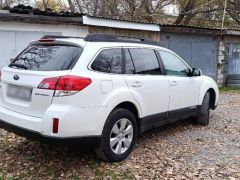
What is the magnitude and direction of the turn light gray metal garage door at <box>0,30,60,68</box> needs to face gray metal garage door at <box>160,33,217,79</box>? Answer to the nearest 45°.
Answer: approximately 135° to its left

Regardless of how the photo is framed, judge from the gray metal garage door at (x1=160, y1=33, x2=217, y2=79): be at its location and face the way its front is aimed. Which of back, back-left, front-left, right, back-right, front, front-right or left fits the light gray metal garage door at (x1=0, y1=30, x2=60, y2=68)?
front-right

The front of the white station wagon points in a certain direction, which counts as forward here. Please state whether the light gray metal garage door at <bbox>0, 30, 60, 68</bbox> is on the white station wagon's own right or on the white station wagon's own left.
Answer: on the white station wagon's own left

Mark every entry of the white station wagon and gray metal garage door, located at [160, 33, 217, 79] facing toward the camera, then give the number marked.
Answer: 1

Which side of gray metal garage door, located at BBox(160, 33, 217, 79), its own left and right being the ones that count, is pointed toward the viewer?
front

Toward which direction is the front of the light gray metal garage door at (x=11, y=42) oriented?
toward the camera

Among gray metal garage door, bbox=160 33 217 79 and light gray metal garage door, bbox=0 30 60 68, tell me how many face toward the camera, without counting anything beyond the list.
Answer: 2

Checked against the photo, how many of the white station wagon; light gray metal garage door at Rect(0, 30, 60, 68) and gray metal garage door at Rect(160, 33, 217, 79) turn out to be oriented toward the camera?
2

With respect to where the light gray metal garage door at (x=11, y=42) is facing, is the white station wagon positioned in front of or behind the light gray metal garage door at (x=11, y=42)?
in front

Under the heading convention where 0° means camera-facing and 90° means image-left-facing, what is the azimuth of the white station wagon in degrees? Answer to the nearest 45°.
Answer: approximately 225°

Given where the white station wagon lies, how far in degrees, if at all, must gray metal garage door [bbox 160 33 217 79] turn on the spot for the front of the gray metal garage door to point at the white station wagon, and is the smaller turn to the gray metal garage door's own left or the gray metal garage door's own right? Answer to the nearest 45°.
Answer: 0° — it already faces it

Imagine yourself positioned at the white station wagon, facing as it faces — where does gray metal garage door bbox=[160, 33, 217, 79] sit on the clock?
The gray metal garage door is roughly at 11 o'clock from the white station wagon.
